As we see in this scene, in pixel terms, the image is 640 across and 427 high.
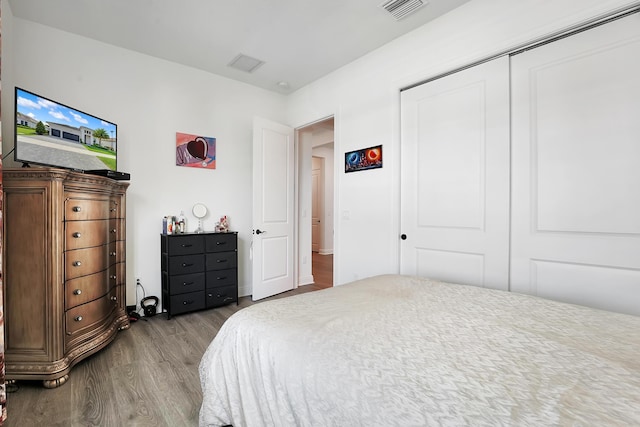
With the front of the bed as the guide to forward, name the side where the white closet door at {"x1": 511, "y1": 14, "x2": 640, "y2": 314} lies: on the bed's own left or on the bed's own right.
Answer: on the bed's own right

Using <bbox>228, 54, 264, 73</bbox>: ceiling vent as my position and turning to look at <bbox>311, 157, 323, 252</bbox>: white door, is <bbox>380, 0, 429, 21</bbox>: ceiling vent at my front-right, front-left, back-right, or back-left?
back-right

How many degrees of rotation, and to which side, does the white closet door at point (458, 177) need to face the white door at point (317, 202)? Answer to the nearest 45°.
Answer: approximately 90° to its right

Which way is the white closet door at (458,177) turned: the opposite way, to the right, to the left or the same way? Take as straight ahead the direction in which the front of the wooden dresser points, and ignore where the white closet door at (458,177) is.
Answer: the opposite way

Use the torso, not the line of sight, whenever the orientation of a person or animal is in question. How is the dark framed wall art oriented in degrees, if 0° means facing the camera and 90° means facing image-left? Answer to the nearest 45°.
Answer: approximately 45°

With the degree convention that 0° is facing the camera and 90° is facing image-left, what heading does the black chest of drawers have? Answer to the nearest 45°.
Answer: approximately 315°

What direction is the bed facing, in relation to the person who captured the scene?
facing away from the viewer and to the left of the viewer

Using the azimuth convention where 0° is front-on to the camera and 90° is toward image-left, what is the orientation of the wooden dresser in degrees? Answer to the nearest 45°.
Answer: approximately 315°

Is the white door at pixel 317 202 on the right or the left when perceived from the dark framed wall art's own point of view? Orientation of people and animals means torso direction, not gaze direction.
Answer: on its right
